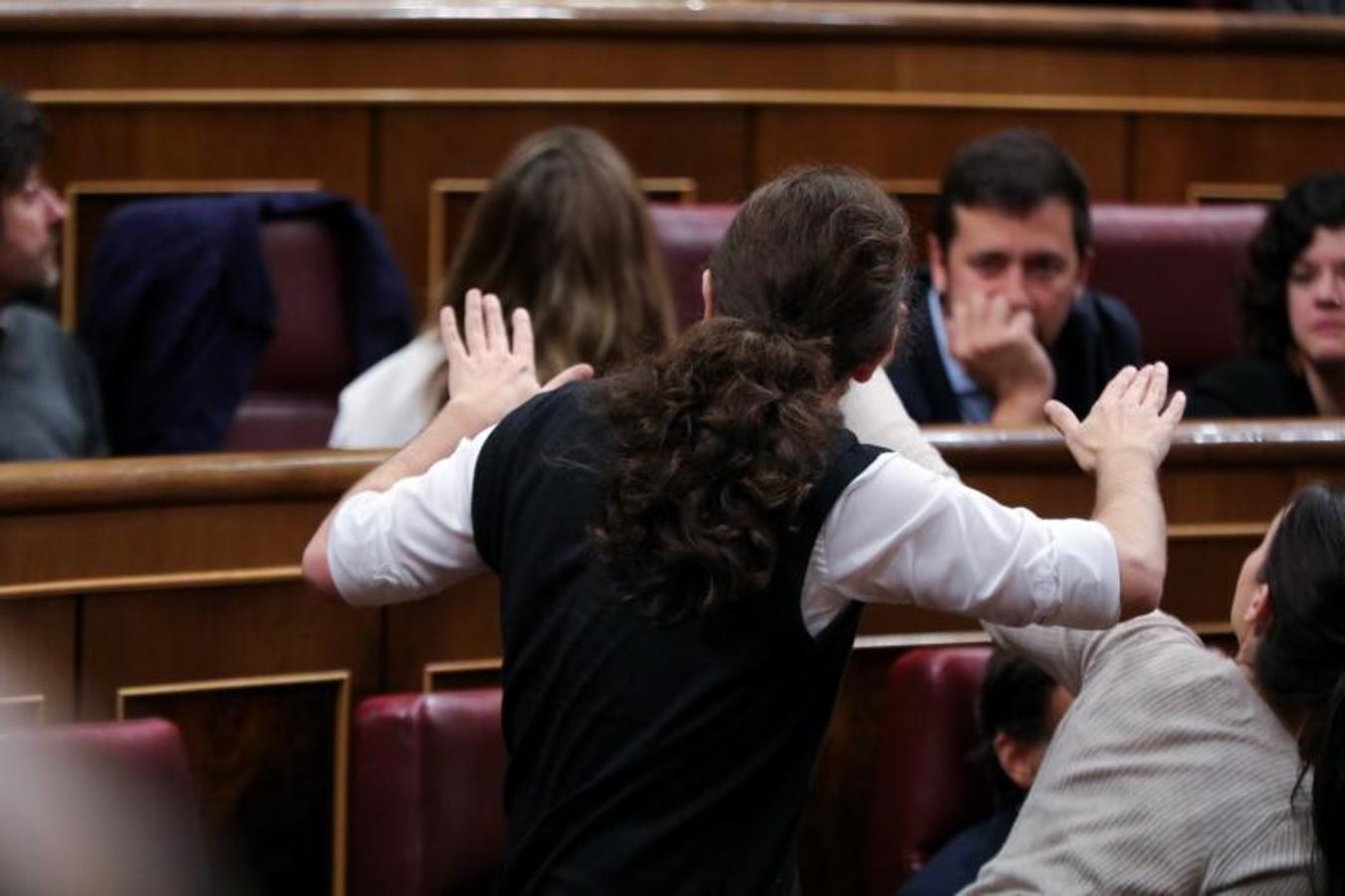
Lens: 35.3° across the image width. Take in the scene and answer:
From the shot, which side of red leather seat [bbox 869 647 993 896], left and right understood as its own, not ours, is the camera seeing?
front

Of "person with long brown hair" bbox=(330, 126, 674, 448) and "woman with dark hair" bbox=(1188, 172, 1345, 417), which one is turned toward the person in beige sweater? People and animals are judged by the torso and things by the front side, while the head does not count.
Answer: the woman with dark hair

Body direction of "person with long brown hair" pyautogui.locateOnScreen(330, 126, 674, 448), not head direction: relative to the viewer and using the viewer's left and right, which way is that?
facing away from the viewer

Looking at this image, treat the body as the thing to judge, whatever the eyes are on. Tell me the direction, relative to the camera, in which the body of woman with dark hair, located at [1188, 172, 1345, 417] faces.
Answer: toward the camera

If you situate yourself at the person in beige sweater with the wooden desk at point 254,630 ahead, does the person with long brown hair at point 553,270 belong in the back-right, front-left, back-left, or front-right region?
front-right

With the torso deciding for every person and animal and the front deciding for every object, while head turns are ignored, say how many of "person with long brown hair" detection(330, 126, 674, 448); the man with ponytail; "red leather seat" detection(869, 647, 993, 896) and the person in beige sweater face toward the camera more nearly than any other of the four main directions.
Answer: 1

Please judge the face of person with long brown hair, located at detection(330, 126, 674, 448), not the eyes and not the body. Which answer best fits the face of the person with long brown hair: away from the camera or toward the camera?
away from the camera

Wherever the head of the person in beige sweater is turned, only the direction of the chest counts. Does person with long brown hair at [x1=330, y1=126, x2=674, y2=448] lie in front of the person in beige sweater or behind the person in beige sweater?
in front

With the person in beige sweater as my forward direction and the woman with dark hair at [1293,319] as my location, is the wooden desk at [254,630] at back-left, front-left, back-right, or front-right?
front-right

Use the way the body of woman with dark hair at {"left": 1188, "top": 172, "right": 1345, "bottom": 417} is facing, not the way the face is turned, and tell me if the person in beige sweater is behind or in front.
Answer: in front

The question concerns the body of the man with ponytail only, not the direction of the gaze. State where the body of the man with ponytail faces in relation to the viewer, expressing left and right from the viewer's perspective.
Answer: facing away from the viewer

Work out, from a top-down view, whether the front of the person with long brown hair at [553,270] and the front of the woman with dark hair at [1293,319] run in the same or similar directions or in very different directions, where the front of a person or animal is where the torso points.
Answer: very different directions
